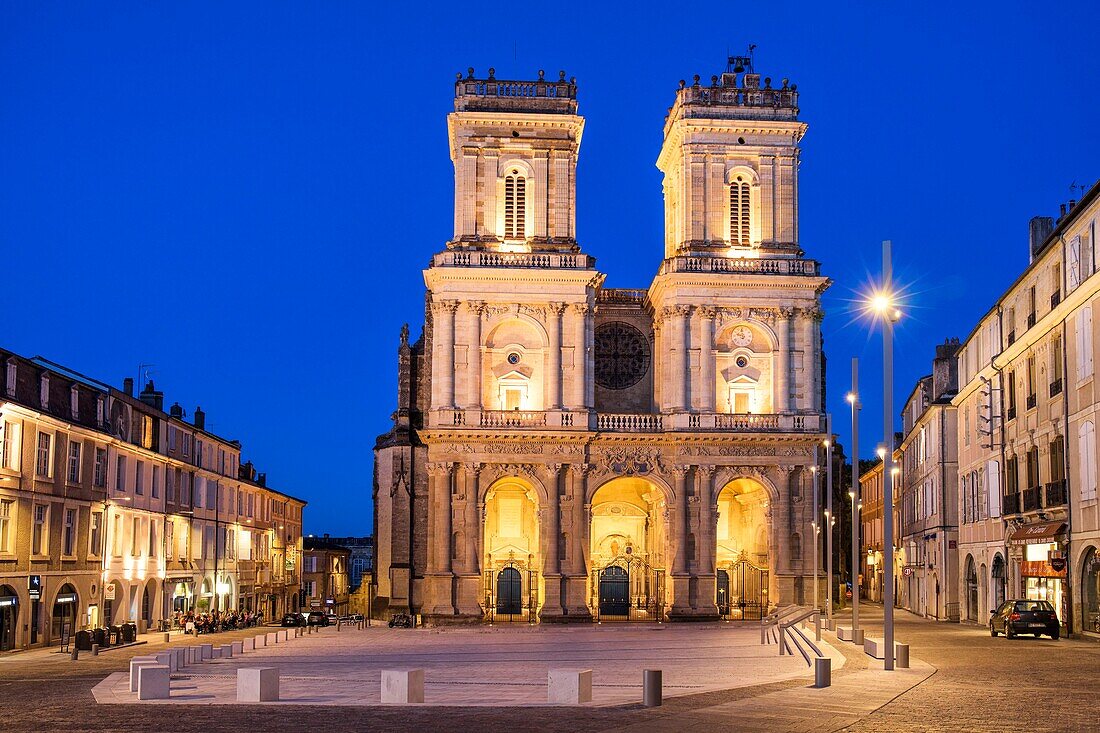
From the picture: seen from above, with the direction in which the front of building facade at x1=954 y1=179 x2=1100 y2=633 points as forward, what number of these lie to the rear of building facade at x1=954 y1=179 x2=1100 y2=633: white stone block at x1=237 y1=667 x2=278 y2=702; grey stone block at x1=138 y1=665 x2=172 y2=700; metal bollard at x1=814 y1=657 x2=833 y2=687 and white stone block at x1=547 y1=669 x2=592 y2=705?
0

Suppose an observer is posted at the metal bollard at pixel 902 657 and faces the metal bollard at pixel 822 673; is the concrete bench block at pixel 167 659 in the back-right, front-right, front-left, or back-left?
front-right

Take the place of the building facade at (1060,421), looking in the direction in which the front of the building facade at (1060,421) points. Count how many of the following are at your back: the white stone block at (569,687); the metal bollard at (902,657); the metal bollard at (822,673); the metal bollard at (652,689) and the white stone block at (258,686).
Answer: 0

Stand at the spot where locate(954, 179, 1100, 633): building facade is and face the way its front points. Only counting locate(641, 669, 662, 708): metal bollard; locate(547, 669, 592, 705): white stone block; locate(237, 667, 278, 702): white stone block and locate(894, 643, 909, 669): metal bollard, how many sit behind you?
0

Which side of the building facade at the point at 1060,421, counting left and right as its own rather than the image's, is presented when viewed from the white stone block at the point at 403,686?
front

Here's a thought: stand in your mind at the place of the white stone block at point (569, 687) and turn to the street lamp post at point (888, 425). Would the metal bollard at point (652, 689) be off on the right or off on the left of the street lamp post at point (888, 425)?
right

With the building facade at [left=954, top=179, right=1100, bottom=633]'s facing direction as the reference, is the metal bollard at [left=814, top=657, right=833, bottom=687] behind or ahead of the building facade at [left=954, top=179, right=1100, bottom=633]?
ahead

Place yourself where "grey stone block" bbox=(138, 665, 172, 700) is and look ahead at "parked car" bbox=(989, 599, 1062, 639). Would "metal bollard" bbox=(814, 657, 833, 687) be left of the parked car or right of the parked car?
right

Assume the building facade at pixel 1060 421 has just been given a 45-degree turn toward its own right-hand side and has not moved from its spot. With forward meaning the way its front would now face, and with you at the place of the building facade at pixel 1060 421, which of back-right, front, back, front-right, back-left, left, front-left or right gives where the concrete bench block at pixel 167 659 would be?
front-left

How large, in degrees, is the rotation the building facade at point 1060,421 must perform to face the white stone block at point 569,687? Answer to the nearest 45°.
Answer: approximately 45° to its left

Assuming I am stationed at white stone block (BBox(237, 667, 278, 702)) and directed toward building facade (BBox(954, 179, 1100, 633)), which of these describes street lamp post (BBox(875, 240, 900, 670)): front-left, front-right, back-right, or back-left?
front-right

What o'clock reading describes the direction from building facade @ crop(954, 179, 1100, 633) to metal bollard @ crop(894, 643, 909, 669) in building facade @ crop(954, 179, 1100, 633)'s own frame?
The metal bollard is roughly at 11 o'clock from the building facade.

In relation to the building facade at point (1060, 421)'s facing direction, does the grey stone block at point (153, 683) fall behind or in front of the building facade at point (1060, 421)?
in front

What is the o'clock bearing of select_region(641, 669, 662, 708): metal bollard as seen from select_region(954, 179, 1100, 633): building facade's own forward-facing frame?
The metal bollard is roughly at 11 o'clock from the building facade.

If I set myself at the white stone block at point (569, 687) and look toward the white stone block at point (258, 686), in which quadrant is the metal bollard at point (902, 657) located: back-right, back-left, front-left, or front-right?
back-right

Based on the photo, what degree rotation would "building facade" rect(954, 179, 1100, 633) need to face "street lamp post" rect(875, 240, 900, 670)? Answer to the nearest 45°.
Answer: approximately 45° to its left

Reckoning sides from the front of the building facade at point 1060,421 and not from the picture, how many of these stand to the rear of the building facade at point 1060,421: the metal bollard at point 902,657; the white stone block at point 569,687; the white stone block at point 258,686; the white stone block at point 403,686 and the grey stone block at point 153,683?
0

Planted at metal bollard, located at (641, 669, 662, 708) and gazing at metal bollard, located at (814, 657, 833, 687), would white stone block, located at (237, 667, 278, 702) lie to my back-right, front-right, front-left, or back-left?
back-left

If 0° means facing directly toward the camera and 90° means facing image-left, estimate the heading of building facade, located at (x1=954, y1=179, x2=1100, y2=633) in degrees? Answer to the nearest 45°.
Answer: approximately 45°
